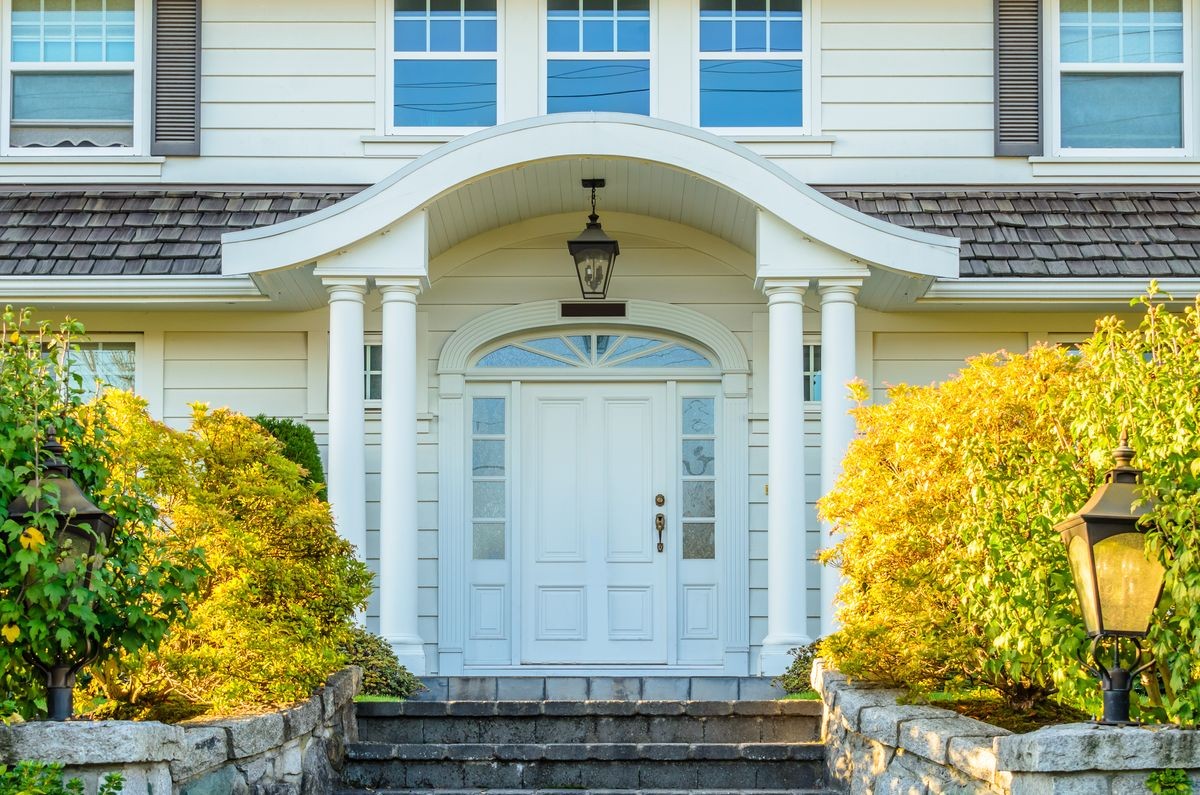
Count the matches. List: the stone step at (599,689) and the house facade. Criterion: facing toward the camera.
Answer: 2

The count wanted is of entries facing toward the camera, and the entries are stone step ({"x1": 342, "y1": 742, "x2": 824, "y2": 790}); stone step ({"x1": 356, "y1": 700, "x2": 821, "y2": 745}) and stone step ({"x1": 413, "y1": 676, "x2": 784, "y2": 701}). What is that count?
3

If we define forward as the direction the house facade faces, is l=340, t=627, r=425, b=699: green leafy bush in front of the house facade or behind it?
in front

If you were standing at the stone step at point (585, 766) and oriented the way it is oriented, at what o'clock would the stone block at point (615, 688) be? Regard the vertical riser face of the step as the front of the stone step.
The stone block is roughly at 6 o'clock from the stone step.

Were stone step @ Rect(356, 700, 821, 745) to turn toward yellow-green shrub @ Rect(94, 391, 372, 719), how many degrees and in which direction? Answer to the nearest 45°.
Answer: approximately 45° to its right

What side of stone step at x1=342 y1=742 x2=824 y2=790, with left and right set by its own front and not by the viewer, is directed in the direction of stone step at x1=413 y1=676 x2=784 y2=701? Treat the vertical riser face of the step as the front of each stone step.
back

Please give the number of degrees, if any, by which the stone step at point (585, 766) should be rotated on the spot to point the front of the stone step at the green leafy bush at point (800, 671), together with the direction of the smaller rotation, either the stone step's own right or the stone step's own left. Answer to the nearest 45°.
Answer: approximately 135° to the stone step's own left

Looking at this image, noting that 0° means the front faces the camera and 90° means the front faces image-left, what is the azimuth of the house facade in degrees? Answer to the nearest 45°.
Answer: approximately 0°
